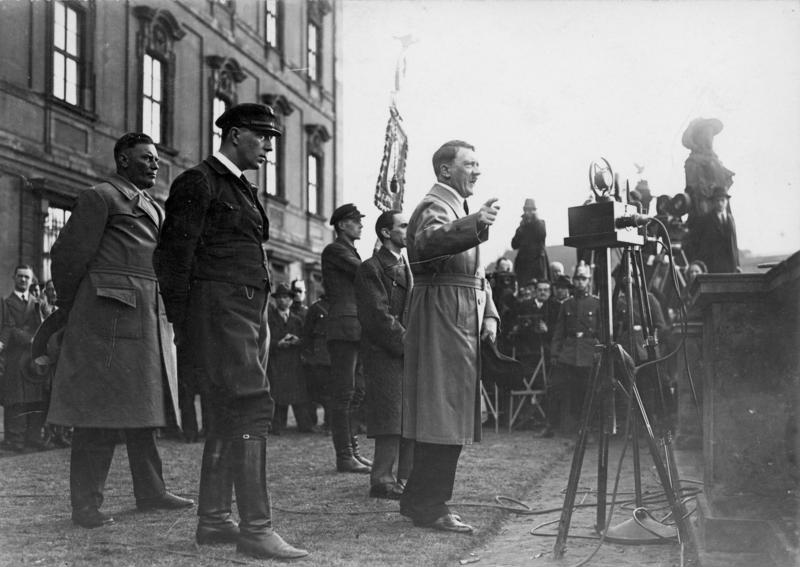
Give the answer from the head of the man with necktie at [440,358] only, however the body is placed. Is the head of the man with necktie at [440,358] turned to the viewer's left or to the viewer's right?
to the viewer's right

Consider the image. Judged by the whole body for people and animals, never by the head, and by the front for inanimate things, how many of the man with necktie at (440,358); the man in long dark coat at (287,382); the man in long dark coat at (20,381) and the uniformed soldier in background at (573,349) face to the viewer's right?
1

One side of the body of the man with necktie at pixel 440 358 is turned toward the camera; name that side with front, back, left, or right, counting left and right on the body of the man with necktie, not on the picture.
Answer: right

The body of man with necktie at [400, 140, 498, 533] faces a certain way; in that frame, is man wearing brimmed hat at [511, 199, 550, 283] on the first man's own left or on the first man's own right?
on the first man's own left

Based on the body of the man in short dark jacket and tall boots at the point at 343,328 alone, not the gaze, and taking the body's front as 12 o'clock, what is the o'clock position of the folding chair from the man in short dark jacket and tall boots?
The folding chair is roughly at 10 o'clock from the man in short dark jacket and tall boots.

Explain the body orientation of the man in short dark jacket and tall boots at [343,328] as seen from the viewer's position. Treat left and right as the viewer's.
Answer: facing to the right of the viewer

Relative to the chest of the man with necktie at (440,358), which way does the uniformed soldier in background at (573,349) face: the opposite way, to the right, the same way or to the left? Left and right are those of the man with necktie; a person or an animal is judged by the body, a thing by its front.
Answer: to the right

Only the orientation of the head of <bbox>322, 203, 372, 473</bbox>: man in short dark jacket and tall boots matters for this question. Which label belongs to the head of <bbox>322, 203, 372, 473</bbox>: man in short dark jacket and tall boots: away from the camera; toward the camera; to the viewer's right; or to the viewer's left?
to the viewer's right

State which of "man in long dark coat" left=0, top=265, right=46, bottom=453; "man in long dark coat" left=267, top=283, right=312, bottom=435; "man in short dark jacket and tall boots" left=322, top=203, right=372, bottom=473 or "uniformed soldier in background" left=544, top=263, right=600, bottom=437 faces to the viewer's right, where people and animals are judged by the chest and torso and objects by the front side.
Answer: "man in short dark jacket and tall boots" left=322, top=203, right=372, bottom=473

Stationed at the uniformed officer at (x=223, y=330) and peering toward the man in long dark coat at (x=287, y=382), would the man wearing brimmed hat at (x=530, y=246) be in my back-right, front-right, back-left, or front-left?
front-right

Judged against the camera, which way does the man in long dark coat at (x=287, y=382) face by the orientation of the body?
toward the camera

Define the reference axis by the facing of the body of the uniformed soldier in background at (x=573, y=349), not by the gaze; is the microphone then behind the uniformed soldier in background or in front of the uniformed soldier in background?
in front

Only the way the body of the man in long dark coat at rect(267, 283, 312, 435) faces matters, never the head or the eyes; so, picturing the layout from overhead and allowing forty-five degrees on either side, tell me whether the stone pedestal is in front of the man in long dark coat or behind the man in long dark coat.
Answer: in front
